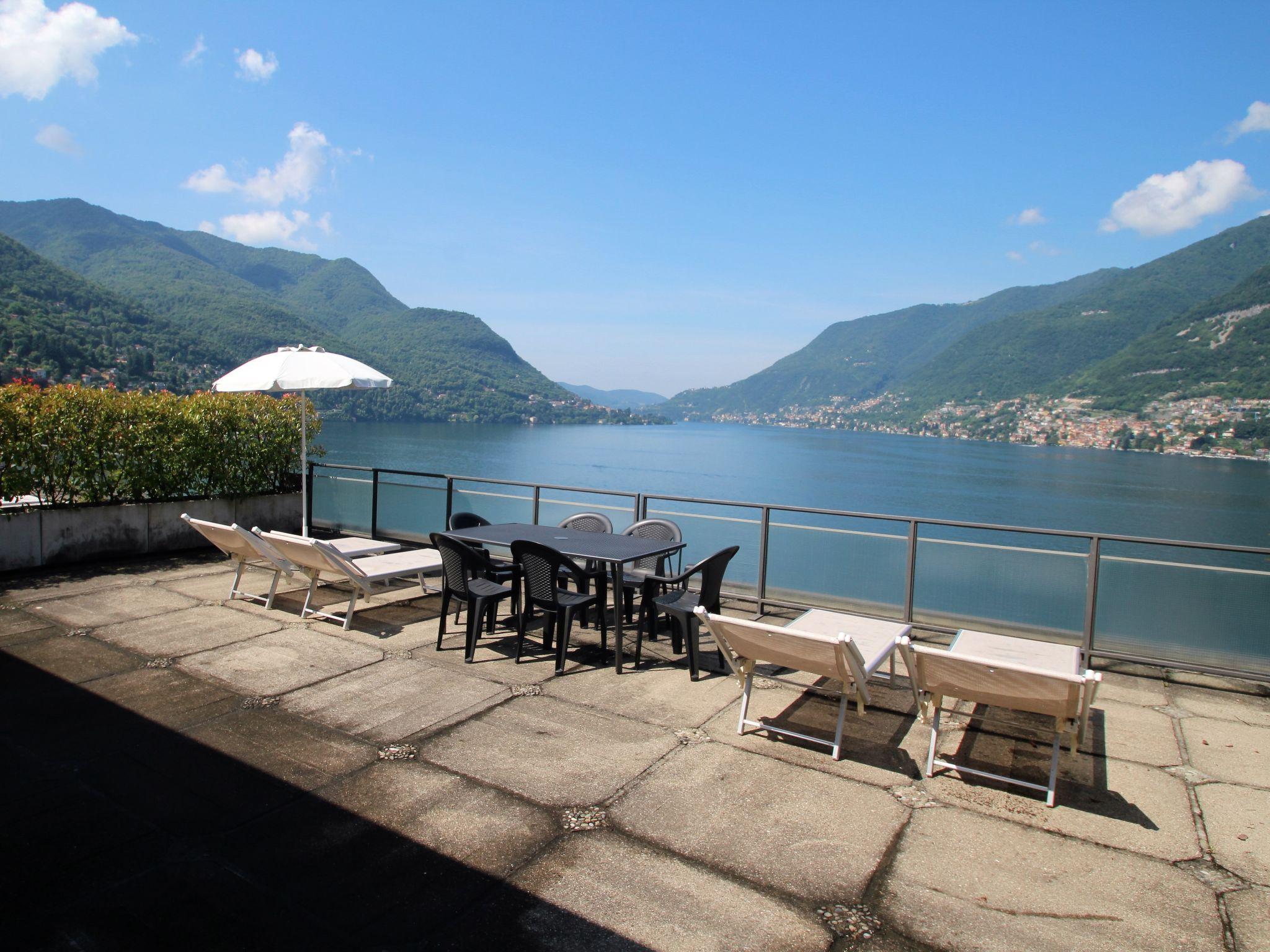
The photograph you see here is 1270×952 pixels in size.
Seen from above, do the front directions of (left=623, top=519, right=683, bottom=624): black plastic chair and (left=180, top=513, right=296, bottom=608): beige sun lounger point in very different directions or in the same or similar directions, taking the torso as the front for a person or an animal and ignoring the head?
very different directions

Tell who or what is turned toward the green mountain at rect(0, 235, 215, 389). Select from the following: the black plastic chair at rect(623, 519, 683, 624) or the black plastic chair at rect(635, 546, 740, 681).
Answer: the black plastic chair at rect(635, 546, 740, 681)

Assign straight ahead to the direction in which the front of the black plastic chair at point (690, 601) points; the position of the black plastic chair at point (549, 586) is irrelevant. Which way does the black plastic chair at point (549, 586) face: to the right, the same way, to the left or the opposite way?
to the right

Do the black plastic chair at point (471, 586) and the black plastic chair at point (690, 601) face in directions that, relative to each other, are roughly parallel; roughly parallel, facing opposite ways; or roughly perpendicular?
roughly perpendicular

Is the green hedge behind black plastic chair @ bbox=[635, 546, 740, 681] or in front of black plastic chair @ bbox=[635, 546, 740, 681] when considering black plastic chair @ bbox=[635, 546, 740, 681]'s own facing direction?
in front

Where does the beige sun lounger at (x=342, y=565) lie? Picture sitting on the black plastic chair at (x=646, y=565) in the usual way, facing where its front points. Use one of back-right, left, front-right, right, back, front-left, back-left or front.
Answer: front-right

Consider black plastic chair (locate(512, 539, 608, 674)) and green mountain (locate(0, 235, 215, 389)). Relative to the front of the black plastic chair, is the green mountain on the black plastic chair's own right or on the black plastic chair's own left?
on the black plastic chair's own left

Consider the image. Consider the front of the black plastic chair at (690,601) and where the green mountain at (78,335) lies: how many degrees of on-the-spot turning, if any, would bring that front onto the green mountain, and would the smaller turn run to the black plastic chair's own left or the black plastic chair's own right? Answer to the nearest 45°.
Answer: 0° — it already faces it

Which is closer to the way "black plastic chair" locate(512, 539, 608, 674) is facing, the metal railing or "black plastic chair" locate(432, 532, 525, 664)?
the metal railing

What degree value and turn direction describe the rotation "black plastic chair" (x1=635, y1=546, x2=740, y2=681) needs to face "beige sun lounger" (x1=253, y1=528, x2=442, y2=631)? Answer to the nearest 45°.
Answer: approximately 45° to its left

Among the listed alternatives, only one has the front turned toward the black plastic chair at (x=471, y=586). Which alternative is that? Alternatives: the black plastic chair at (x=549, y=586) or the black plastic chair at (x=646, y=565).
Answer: the black plastic chair at (x=646, y=565)

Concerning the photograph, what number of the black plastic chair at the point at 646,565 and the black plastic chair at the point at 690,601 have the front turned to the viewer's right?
0
